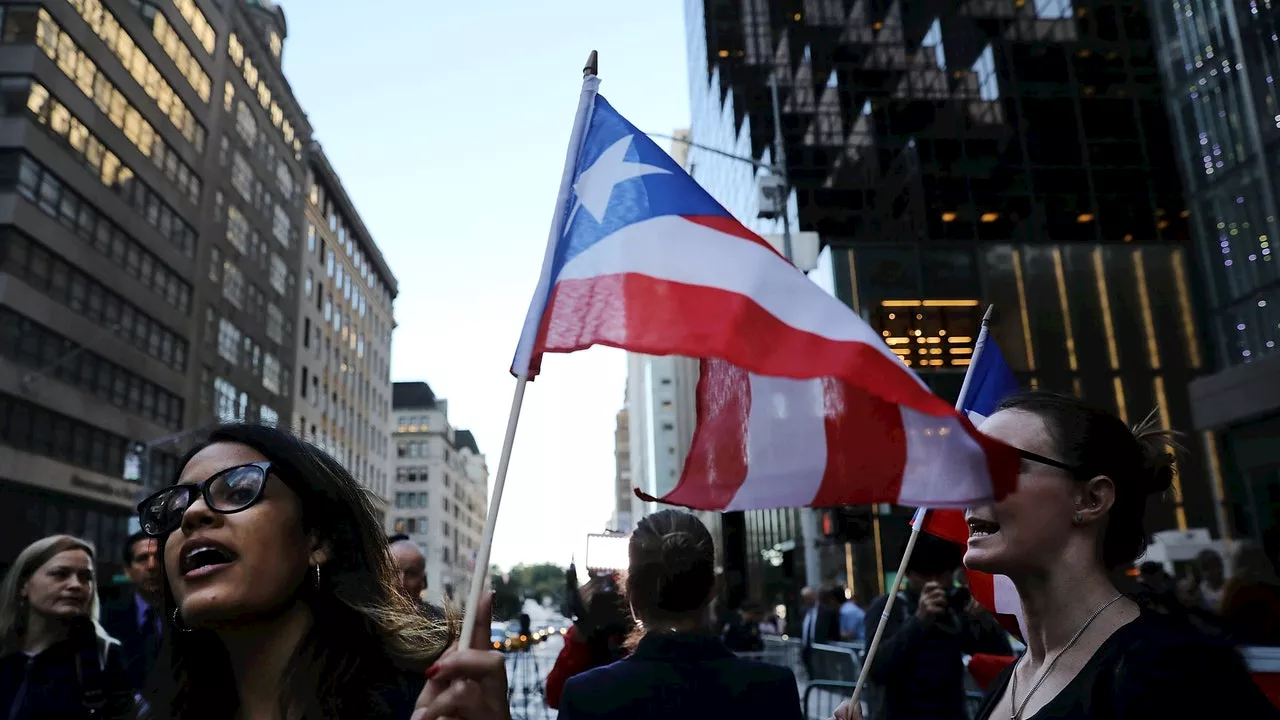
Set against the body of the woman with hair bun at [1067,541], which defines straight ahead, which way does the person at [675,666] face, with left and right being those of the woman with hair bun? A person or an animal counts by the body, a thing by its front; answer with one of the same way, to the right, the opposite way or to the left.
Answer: to the right

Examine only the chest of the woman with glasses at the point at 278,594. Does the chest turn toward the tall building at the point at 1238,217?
no

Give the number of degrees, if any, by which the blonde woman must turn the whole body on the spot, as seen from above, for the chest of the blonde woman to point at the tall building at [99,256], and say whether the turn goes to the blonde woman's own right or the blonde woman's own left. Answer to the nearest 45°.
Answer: approximately 135° to the blonde woman's own left

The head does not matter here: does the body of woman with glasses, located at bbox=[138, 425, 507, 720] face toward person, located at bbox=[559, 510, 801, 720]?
no

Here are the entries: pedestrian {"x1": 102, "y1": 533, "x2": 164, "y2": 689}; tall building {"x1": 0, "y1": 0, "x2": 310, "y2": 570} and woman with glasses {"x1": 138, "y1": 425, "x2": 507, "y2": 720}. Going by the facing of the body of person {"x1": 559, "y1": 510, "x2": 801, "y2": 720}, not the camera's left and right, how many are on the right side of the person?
0

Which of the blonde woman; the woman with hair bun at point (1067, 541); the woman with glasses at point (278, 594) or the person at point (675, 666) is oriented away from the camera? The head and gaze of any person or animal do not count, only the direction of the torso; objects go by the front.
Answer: the person

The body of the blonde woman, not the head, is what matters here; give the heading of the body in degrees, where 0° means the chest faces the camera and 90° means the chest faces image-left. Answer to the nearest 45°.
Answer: approximately 315°

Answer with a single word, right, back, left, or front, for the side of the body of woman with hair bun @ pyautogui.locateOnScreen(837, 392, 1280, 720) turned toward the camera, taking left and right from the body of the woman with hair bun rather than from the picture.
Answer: left

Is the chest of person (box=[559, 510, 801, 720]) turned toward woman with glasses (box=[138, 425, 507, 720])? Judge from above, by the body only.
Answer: no

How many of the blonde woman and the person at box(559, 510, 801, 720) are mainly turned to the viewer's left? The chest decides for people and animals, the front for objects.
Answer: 0

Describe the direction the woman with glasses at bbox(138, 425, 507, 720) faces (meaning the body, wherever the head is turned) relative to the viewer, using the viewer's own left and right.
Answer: facing the viewer and to the left of the viewer

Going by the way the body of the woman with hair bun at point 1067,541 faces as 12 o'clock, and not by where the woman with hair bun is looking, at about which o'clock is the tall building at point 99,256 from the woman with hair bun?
The tall building is roughly at 1 o'clock from the woman with hair bun.

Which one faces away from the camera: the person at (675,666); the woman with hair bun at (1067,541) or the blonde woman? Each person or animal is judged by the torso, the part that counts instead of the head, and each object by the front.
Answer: the person

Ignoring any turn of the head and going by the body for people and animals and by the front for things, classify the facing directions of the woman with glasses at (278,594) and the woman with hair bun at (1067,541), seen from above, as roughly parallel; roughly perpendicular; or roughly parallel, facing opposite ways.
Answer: roughly perpendicular

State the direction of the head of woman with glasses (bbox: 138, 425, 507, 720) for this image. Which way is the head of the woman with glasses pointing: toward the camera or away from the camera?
toward the camera

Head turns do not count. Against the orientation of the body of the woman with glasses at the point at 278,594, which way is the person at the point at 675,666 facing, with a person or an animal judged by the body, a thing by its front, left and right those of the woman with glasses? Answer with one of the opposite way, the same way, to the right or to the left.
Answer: the opposite way

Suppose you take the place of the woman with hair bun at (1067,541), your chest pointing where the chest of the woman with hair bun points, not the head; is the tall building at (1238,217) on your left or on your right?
on your right

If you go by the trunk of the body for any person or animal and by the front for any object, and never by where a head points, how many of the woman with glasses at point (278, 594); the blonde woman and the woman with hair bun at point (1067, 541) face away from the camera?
0

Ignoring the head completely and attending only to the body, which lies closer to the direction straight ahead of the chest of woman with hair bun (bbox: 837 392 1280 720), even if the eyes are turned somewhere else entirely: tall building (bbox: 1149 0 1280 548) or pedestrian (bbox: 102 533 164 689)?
the pedestrian
